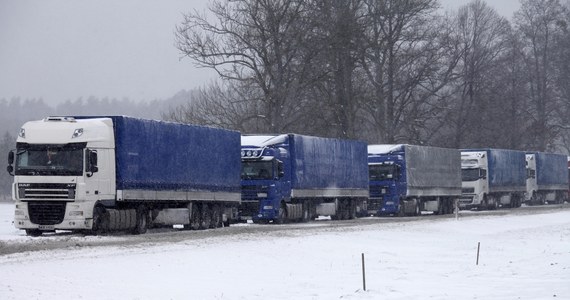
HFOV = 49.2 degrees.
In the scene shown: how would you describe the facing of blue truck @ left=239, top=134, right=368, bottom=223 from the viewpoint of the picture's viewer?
facing the viewer and to the left of the viewer
